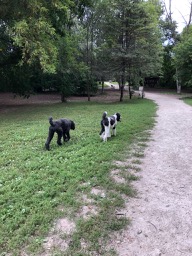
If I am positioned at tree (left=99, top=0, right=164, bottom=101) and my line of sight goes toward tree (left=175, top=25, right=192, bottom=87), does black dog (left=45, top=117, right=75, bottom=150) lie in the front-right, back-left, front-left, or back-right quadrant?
back-right

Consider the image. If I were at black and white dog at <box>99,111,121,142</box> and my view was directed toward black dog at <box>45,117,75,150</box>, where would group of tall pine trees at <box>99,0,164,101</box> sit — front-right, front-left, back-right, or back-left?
back-right

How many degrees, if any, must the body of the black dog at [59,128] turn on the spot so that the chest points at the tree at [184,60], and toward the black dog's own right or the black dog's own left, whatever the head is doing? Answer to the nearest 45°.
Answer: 0° — it already faces it

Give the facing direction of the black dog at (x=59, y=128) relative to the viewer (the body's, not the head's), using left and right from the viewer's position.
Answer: facing away from the viewer and to the right of the viewer
